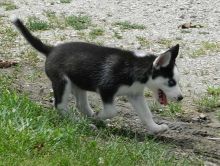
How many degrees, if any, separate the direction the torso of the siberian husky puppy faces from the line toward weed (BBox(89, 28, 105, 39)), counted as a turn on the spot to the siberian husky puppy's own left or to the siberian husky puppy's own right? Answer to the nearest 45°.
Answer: approximately 90° to the siberian husky puppy's own left

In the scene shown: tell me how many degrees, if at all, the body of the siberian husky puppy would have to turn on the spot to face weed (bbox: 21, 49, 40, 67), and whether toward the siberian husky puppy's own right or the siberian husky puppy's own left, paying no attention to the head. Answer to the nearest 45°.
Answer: approximately 135° to the siberian husky puppy's own left

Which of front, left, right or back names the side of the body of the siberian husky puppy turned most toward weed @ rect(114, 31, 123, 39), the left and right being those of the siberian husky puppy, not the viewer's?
left

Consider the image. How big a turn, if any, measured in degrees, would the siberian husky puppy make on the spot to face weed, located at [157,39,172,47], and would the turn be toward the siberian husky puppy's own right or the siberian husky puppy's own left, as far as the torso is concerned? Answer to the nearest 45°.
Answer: approximately 90° to the siberian husky puppy's own left

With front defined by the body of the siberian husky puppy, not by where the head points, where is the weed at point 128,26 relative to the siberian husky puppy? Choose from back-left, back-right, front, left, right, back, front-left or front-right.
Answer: left

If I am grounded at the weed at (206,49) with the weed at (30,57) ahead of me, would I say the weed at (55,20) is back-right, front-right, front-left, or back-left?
front-right

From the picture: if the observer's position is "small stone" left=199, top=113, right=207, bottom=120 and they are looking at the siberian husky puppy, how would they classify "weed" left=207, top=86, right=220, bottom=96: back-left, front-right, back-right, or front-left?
back-right

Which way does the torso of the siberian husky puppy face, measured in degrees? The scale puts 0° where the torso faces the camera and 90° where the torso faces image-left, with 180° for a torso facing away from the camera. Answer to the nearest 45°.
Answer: approximately 270°

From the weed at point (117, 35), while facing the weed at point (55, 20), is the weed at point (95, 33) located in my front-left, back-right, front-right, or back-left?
front-left

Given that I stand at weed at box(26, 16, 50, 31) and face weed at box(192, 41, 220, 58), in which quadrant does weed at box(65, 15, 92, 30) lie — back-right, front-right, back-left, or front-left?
front-left
